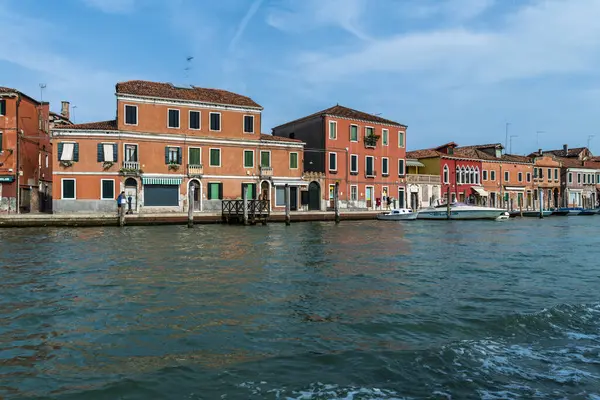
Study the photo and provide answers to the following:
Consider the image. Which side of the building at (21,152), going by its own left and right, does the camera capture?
front

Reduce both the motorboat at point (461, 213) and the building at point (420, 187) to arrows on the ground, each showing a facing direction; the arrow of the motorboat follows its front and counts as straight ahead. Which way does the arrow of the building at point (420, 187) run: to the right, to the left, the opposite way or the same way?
to the right

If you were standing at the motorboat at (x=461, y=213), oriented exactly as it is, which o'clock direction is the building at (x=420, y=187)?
The building is roughly at 8 o'clock from the motorboat.

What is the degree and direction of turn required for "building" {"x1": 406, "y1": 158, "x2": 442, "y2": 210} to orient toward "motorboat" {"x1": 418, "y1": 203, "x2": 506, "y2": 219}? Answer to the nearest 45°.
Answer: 0° — it already faces it

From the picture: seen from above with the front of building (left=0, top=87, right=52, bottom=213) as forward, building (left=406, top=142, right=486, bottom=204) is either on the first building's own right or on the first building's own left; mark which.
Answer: on the first building's own left

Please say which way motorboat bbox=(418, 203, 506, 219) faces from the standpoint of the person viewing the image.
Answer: facing to the right of the viewer

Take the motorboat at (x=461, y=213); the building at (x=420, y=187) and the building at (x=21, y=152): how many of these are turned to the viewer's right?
1

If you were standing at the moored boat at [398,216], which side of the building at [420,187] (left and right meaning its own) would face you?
front

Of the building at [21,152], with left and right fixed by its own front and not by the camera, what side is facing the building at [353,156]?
left

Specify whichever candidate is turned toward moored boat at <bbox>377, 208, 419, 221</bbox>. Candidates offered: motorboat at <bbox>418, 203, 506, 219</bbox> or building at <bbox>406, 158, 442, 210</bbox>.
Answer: the building

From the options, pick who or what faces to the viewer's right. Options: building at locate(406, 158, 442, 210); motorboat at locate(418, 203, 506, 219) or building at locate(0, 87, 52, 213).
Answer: the motorboat

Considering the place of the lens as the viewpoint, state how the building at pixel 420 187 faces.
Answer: facing the viewer
